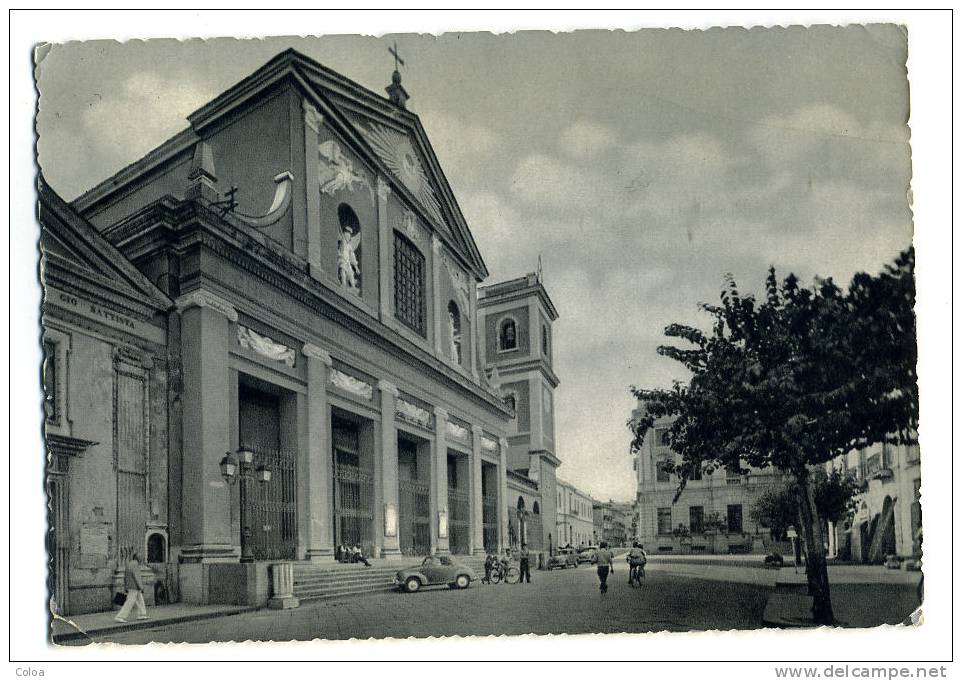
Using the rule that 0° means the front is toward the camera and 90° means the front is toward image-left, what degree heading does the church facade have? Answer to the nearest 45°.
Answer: approximately 315°

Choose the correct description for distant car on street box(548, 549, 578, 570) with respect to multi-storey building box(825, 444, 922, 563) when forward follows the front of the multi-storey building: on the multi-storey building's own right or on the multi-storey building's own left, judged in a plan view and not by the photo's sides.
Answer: on the multi-storey building's own right

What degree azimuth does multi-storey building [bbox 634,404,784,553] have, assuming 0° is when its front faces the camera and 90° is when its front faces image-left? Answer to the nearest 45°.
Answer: approximately 0°
